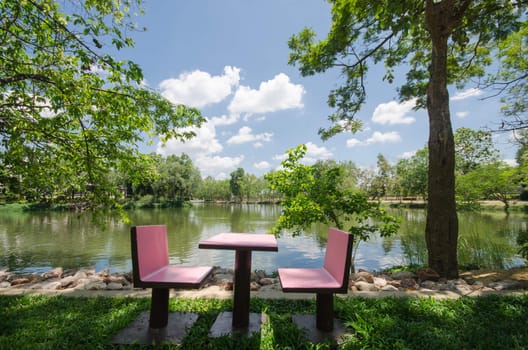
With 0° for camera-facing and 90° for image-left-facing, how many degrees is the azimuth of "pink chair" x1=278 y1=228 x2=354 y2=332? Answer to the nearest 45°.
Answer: approximately 90°

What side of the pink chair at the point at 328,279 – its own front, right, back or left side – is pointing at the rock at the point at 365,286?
right

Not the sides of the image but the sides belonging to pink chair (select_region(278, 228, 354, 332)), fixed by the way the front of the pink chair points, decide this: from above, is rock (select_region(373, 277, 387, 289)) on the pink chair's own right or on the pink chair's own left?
on the pink chair's own right

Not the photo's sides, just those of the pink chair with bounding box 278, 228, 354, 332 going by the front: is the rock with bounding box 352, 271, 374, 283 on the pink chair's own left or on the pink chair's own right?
on the pink chair's own right

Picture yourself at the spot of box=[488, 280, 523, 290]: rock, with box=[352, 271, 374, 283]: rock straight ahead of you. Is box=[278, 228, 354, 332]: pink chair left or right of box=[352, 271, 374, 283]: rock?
left

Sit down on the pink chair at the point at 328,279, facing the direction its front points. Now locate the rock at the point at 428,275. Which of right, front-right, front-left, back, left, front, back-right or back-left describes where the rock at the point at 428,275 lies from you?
back-right

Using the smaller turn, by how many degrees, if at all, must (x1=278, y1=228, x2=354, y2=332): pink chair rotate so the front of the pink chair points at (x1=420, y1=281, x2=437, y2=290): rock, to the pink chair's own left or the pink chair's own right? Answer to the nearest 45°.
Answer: approximately 135° to the pink chair's own right

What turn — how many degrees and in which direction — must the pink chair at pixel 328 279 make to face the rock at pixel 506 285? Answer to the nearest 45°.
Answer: approximately 135° to its right

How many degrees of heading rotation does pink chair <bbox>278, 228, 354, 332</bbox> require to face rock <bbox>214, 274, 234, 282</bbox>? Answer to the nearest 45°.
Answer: approximately 45° to its right

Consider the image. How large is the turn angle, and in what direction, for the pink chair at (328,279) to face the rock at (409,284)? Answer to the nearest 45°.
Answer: approximately 135° to its right

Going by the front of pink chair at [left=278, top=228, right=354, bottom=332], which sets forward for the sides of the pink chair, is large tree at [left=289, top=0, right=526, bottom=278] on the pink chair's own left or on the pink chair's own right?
on the pink chair's own right

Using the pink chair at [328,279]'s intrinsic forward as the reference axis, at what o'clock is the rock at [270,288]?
The rock is roughly at 2 o'clock from the pink chair.
